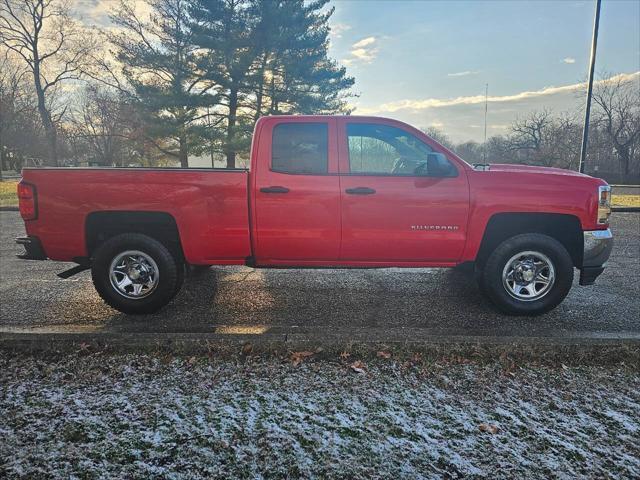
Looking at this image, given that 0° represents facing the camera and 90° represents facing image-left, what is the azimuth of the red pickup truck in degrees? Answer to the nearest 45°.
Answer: approximately 270°

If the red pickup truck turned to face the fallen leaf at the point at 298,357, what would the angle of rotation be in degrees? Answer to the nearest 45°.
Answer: approximately 90° to its right

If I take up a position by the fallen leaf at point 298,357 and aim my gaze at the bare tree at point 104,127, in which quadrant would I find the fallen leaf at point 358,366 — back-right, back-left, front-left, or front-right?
back-right

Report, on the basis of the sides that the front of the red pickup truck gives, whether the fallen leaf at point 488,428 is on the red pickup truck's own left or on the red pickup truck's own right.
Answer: on the red pickup truck's own right

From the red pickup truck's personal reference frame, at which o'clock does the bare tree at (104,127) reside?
The bare tree is roughly at 8 o'clock from the red pickup truck.

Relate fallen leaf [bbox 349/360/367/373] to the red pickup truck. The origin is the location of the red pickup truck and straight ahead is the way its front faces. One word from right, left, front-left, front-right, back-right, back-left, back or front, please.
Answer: right

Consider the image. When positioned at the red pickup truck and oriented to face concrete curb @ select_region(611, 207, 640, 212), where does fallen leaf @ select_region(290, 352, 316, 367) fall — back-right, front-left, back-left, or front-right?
back-right

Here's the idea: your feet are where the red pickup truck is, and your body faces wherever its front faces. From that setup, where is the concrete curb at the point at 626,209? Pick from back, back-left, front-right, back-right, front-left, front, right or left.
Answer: front-left

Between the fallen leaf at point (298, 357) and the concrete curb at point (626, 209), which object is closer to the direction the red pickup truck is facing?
the concrete curb

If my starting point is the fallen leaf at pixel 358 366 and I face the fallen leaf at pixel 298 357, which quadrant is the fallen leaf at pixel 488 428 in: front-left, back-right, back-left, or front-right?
back-left

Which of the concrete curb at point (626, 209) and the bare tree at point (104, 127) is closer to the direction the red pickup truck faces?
the concrete curb
